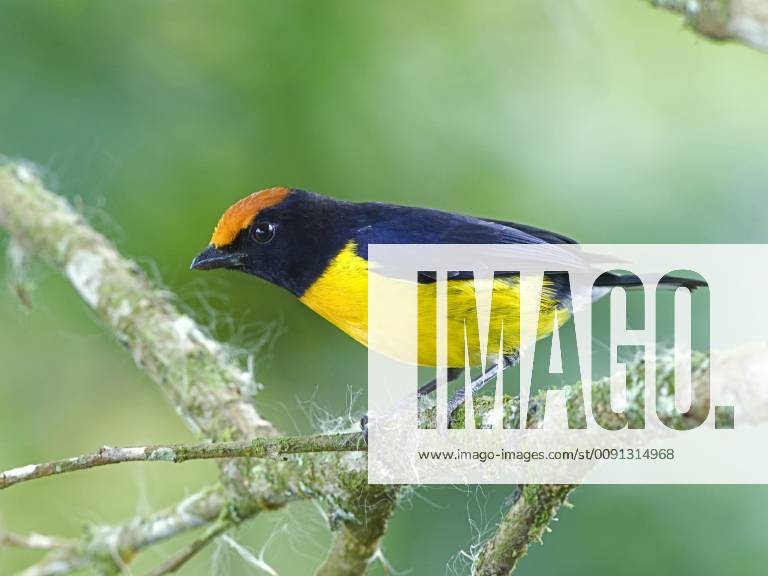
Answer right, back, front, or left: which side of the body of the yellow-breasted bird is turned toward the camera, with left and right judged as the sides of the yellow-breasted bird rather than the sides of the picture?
left

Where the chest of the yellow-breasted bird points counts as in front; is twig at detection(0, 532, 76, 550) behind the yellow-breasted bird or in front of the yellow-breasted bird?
in front

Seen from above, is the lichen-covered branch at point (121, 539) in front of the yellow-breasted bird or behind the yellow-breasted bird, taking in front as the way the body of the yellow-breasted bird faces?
in front
